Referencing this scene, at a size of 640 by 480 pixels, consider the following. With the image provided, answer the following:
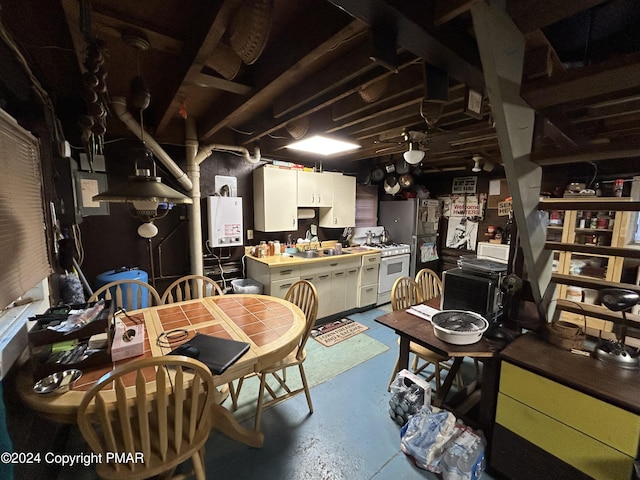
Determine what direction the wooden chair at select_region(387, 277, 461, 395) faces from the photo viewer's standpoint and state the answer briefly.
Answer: facing the viewer and to the right of the viewer

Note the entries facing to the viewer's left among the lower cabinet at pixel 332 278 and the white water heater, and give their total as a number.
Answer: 0

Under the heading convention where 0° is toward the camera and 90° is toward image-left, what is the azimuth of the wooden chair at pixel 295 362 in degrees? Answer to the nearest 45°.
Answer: approximately 45°

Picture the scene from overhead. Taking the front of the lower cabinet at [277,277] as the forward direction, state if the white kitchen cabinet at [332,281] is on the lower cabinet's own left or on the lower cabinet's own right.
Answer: on the lower cabinet's own left

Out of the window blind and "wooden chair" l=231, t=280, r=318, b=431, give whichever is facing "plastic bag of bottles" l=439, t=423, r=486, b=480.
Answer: the window blind

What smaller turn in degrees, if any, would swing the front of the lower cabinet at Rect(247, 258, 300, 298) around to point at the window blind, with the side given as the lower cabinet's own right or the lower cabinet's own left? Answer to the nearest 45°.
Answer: approximately 90° to the lower cabinet's own right

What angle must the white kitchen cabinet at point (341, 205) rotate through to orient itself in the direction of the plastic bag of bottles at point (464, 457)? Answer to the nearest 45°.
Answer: approximately 45° to its right

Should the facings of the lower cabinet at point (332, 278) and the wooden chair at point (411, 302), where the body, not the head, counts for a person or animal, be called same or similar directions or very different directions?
same or similar directions

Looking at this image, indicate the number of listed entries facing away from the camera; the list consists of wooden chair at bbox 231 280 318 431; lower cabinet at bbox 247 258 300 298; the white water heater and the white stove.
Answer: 0

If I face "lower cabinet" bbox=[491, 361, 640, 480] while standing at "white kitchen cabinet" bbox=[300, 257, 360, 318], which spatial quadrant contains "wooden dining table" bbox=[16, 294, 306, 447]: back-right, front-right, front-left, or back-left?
front-right

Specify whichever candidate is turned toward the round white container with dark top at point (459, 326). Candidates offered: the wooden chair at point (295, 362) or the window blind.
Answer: the window blind

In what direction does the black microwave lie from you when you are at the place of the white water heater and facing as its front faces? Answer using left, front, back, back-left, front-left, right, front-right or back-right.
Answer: front-left

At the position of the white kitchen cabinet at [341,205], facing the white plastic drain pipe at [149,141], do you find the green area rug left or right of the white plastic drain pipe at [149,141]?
left

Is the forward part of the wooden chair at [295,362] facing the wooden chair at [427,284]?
no

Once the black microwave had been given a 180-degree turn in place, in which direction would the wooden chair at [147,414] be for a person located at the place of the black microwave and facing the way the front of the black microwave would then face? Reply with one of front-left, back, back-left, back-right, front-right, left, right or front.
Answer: back

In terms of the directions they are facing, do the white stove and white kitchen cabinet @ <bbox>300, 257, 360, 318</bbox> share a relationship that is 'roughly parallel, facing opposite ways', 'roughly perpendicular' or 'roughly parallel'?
roughly parallel

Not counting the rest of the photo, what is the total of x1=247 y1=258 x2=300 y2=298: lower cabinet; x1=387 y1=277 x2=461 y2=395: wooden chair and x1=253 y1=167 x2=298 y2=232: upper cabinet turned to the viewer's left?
0

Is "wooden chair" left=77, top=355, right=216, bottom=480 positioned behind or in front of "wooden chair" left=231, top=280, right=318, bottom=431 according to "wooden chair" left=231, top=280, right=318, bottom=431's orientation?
in front

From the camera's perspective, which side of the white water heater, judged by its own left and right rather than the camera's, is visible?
front

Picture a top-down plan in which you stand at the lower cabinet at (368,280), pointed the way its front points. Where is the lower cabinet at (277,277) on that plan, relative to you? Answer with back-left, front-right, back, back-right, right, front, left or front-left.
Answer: right

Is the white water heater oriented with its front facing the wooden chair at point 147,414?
yes

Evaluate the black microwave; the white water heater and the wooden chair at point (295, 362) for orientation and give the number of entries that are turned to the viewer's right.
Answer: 0
